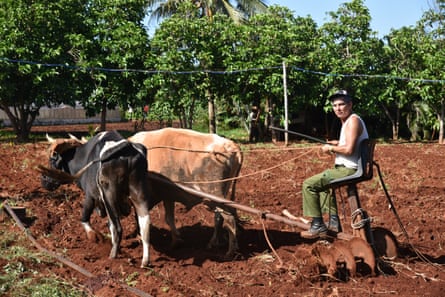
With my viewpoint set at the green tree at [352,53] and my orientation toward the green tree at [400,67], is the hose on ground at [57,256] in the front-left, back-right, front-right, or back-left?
back-right

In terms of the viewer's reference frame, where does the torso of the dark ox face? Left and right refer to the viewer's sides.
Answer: facing away from the viewer and to the left of the viewer

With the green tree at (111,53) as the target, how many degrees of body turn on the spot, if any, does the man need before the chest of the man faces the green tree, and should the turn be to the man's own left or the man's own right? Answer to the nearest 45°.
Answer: approximately 45° to the man's own right

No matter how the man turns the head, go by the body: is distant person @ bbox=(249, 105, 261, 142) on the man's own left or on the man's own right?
on the man's own right

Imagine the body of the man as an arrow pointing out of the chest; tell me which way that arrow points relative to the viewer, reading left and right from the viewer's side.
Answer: facing to the left of the viewer

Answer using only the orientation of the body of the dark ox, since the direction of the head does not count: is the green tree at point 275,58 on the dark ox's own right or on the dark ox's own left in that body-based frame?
on the dark ox's own right

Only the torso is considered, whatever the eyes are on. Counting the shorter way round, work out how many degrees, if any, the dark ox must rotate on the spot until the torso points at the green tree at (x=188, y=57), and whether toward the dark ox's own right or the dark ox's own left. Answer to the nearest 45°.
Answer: approximately 45° to the dark ox's own right

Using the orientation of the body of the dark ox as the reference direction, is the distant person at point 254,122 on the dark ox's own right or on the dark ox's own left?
on the dark ox's own right

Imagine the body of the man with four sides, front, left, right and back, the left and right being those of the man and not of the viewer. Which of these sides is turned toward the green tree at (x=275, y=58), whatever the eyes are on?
right
